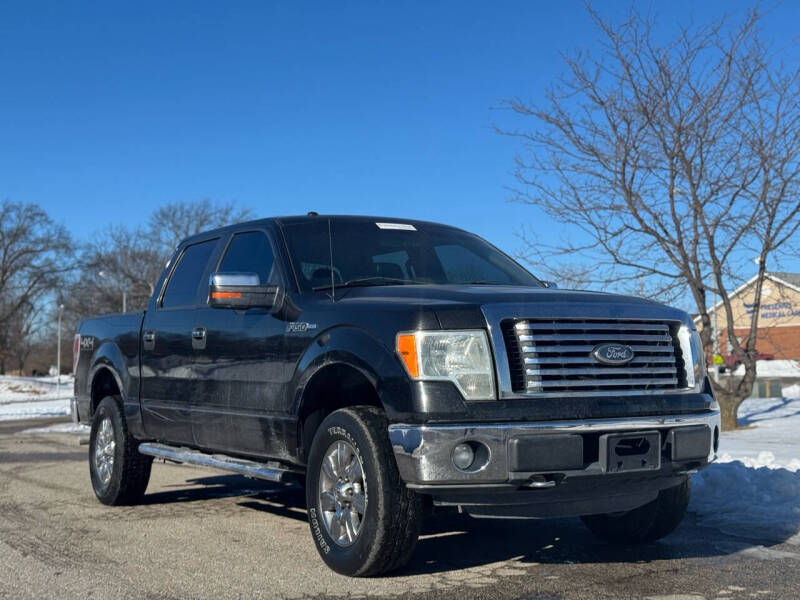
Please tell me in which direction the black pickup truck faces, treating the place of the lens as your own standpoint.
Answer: facing the viewer and to the right of the viewer

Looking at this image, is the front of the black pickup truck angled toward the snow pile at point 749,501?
no
